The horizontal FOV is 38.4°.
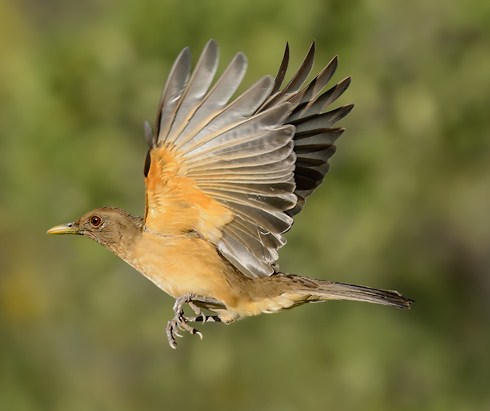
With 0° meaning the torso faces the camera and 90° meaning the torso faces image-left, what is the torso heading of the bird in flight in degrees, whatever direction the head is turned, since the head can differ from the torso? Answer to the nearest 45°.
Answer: approximately 90°
